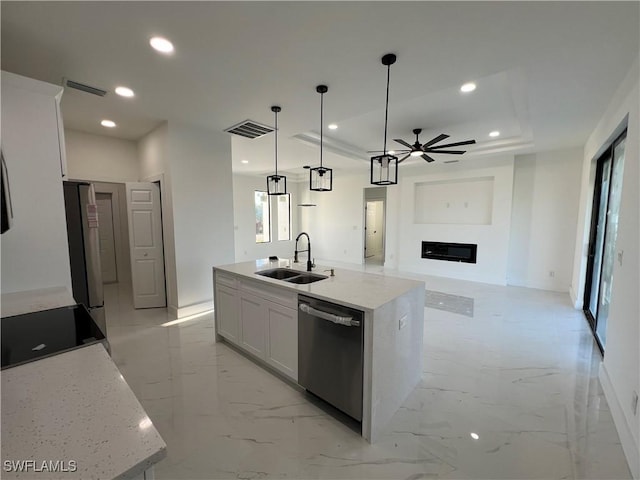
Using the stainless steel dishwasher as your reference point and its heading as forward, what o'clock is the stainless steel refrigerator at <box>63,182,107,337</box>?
The stainless steel refrigerator is roughly at 2 o'clock from the stainless steel dishwasher.

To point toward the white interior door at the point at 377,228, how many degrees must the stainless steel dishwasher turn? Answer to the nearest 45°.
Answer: approximately 135° to its right

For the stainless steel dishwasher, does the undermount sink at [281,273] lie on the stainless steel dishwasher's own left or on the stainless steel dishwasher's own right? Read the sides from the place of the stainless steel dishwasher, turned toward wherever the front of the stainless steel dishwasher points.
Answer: on the stainless steel dishwasher's own right

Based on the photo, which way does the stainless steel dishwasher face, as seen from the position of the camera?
facing the viewer and to the left of the viewer

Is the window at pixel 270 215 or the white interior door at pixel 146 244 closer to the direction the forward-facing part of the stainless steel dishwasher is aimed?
the white interior door

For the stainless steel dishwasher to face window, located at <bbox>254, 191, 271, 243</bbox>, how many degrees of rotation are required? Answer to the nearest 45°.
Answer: approximately 135° to its right

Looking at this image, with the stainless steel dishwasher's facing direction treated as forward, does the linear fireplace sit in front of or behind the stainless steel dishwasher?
behind

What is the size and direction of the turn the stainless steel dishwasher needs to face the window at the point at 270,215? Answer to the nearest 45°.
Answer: approximately 135° to its right

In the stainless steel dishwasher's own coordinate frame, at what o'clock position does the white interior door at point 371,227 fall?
The white interior door is roughly at 5 o'clock from the stainless steel dishwasher.

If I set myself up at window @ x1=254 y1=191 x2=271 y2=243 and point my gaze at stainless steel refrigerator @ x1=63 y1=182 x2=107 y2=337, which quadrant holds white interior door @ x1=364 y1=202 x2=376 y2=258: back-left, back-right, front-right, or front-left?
back-left

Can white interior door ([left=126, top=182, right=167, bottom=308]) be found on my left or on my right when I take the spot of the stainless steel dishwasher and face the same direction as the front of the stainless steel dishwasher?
on my right
